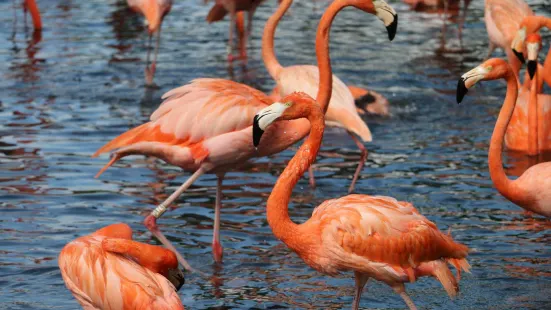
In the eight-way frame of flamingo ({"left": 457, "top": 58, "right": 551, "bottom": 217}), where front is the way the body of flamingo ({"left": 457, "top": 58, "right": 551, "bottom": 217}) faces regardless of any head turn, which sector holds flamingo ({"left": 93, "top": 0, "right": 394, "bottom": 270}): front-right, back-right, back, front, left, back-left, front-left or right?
front

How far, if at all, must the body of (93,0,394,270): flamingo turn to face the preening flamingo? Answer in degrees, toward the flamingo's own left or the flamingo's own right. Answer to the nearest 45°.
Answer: approximately 90° to the flamingo's own right

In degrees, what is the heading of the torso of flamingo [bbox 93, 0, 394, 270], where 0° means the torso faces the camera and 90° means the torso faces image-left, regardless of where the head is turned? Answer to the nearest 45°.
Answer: approximately 270°

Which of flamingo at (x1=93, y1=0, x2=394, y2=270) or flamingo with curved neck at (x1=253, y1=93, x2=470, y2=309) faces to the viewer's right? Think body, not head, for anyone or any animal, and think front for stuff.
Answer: the flamingo

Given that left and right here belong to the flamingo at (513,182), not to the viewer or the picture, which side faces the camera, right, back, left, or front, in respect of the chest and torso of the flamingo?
left

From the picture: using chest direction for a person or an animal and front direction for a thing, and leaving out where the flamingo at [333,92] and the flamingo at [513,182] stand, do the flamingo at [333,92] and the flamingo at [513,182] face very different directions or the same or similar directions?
same or similar directions

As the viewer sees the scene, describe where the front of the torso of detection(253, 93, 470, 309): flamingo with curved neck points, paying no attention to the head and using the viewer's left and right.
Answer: facing to the left of the viewer

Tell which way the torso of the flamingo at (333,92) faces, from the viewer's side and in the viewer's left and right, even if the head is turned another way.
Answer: facing to the left of the viewer

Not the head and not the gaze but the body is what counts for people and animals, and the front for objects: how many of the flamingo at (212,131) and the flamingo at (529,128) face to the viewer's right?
1
